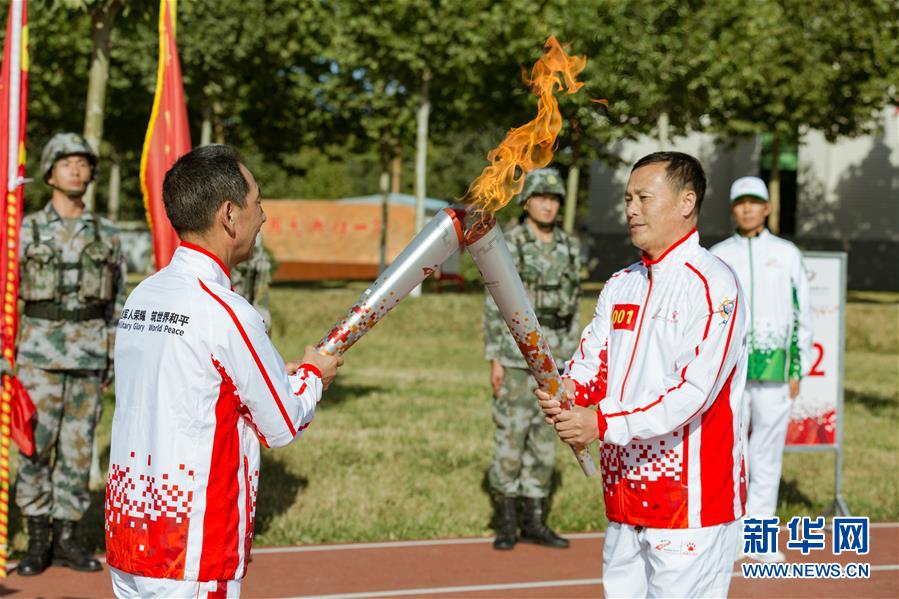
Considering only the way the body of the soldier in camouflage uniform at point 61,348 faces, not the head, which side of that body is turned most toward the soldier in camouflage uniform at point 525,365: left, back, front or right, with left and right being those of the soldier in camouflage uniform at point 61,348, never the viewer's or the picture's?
left

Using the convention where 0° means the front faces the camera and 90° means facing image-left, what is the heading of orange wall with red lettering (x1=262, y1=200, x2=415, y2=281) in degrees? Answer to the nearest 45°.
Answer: approximately 0°

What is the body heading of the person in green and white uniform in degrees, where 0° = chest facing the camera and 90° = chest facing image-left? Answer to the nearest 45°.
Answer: approximately 0°

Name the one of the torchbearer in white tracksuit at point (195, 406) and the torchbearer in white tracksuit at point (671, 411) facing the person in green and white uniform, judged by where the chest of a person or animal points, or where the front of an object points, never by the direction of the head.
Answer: the torchbearer in white tracksuit at point (195, 406)

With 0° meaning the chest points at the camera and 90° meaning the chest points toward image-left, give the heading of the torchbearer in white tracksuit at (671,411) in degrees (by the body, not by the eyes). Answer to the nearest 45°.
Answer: approximately 45°

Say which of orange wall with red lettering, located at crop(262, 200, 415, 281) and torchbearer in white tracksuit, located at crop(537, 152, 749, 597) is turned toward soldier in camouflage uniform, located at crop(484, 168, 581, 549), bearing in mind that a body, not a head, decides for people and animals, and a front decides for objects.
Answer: the orange wall with red lettering

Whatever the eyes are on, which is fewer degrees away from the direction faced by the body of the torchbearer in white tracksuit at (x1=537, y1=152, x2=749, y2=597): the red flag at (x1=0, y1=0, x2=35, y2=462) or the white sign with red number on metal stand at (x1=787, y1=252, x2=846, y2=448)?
the red flag

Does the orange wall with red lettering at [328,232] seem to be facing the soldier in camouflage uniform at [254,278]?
yes

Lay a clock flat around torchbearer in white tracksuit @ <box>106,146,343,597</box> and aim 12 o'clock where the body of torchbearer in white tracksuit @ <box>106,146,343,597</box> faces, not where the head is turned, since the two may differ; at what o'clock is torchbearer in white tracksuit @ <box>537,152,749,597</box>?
torchbearer in white tracksuit @ <box>537,152,749,597</box> is roughly at 1 o'clock from torchbearer in white tracksuit @ <box>106,146,343,597</box>.

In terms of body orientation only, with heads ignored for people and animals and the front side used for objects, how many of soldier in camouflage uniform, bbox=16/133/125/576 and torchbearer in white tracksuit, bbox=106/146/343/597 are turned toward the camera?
1

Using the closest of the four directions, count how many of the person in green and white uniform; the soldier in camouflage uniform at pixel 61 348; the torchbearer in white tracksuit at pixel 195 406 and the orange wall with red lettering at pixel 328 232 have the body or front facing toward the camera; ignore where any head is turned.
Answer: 3

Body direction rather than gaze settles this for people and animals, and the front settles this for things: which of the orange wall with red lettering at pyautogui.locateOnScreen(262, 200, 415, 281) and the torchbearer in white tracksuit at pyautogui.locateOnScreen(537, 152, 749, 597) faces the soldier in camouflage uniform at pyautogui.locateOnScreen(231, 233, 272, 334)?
the orange wall with red lettering

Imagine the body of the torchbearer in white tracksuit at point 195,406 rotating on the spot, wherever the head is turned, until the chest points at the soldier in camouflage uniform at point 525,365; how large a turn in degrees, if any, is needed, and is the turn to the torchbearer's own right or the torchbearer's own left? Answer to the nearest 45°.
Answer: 0° — they already face them

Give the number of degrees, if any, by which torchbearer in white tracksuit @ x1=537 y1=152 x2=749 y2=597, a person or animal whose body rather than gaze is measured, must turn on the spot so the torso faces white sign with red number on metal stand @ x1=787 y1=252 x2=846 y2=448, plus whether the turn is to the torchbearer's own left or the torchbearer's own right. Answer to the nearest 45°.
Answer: approximately 135° to the torchbearer's own right

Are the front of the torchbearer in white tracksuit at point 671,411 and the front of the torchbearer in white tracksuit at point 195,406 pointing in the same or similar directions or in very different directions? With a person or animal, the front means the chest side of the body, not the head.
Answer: very different directions
